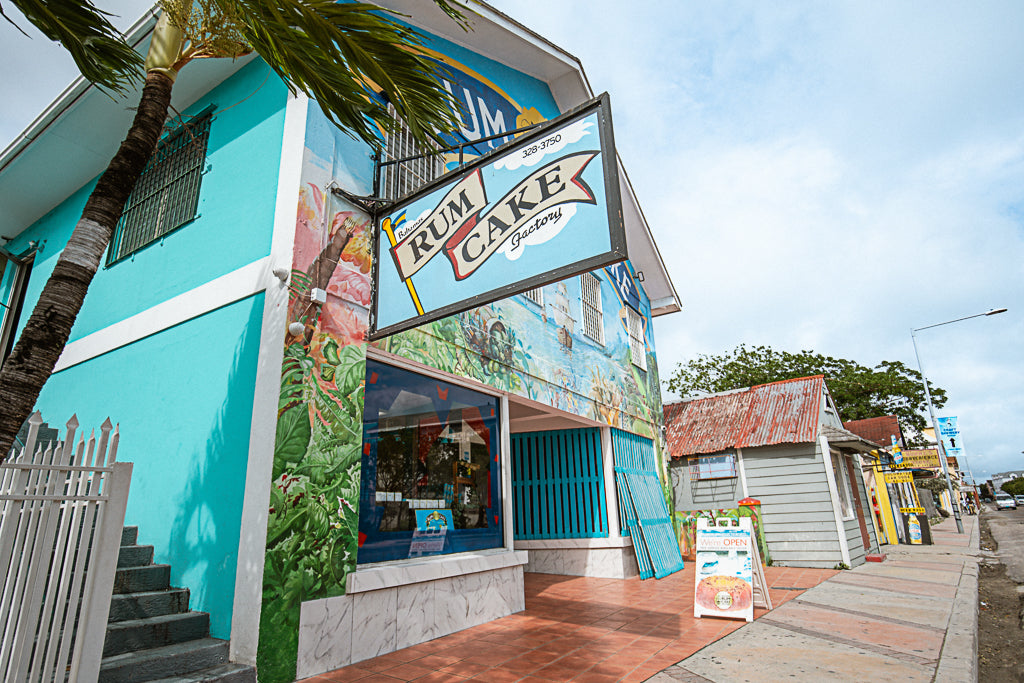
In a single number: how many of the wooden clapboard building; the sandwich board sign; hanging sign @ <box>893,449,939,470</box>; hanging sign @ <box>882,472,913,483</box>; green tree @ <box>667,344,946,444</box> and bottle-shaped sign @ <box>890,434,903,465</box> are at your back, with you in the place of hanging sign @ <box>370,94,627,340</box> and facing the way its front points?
6

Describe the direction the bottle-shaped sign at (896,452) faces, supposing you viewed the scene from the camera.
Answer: facing the viewer

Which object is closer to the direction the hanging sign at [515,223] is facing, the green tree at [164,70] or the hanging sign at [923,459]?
the green tree

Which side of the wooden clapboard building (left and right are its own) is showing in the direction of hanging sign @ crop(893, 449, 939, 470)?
left

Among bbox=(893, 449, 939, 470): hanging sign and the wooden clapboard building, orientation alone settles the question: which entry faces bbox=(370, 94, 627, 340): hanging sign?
bbox=(893, 449, 939, 470): hanging sign

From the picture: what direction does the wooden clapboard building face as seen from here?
to the viewer's right

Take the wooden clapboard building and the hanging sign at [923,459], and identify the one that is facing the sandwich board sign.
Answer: the hanging sign

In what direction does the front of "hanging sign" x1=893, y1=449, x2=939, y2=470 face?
toward the camera

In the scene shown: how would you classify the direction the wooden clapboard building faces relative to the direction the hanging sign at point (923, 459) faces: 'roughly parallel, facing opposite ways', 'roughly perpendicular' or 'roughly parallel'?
roughly perpendicular

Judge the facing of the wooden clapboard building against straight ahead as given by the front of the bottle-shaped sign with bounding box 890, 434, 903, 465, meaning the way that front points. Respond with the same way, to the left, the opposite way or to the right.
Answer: to the left

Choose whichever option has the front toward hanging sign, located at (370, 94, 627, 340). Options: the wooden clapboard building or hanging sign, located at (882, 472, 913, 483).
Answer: hanging sign, located at (882, 472, 913, 483)

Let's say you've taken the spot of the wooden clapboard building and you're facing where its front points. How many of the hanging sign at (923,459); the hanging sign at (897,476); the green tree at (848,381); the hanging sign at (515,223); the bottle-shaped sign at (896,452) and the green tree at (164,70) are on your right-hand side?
2

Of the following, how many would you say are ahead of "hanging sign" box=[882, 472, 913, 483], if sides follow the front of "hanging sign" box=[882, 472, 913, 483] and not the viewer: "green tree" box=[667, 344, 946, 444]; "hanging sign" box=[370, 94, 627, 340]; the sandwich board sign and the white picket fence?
3

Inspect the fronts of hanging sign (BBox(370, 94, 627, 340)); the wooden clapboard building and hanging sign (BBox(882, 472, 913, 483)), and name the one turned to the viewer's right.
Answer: the wooden clapboard building

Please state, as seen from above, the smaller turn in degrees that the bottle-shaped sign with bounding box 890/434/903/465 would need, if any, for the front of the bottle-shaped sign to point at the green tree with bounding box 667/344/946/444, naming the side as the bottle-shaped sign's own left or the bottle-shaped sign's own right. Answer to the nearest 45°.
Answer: approximately 180°

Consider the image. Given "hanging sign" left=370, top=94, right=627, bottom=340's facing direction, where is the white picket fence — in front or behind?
in front
